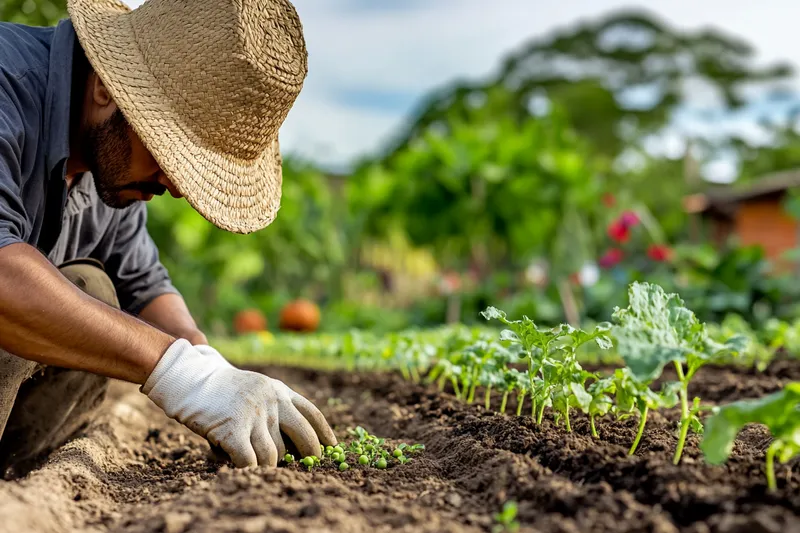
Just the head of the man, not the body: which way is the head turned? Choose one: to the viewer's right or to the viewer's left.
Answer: to the viewer's right

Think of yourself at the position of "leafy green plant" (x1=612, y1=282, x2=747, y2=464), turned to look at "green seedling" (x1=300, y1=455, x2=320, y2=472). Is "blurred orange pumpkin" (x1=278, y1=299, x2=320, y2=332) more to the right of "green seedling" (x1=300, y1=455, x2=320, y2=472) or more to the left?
right

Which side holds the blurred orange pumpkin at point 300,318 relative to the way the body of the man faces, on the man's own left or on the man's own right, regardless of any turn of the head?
on the man's own left

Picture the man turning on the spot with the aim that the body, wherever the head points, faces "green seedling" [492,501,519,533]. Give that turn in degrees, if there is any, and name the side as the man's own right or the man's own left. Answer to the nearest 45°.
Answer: approximately 45° to the man's own right

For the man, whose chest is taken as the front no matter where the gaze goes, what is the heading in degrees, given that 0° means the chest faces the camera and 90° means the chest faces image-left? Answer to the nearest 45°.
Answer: approximately 270°

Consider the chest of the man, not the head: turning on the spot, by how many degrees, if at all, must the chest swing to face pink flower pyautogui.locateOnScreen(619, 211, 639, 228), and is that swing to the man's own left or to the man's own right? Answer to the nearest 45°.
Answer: approximately 45° to the man's own left

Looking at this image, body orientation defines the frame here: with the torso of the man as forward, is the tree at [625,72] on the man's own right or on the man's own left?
on the man's own left

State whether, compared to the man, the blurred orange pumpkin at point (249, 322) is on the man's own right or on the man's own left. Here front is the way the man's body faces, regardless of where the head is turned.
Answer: on the man's own left
